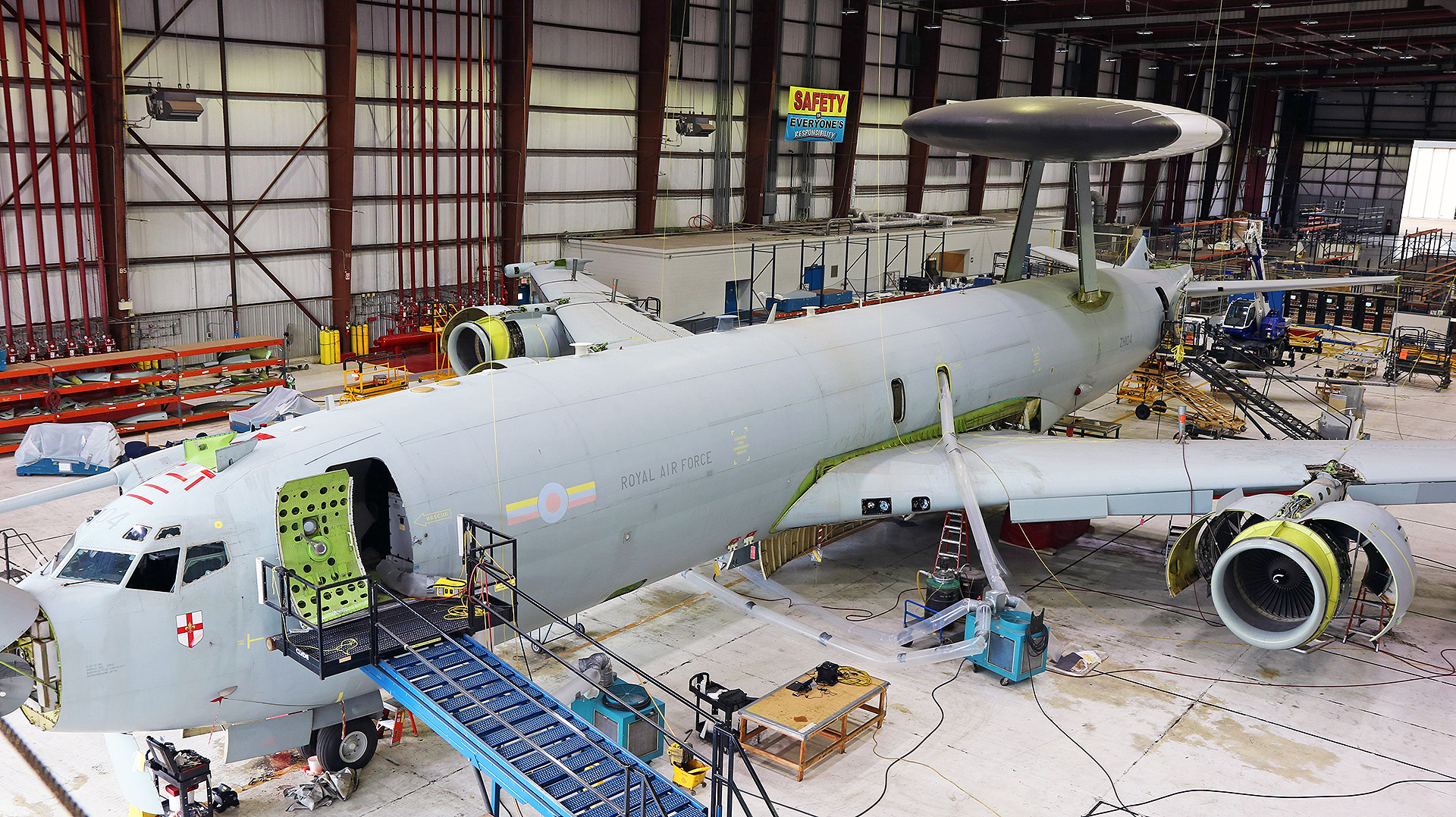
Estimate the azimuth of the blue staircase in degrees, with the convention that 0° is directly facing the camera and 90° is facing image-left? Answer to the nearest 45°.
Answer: approximately 315°

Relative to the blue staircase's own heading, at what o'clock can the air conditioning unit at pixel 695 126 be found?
The air conditioning unit is roughly at 8 o'clock from the blue staircase.

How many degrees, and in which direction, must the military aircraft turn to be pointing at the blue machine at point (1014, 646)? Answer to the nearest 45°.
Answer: approximately 135° to its left

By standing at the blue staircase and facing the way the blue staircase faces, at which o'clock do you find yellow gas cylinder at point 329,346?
The yellow gas cylinder is roughly at 7 o'clock from the blue staircase.

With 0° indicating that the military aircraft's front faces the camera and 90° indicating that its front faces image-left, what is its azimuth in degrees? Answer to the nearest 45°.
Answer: approximately 45°

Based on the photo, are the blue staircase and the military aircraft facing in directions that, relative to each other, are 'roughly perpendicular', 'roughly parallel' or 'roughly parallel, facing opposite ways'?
roughly perpendicular

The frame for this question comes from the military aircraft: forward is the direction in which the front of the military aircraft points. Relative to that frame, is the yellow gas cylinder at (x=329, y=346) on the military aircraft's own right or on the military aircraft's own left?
on the military aircraft's own right

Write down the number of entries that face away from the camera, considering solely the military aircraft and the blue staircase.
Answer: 0

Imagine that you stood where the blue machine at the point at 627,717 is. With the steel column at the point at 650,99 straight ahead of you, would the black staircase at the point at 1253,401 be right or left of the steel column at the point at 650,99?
right

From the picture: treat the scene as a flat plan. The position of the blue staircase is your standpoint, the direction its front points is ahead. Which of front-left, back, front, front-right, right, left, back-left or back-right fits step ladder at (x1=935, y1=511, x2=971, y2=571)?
left

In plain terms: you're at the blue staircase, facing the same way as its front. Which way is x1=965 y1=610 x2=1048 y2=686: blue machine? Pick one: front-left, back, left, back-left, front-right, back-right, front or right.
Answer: left

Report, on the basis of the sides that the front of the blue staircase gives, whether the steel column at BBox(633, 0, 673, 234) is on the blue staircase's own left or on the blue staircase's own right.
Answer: on the blue staircase's own left
